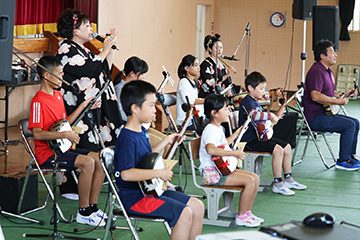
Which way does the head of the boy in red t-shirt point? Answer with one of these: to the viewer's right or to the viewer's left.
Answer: to the viewer's right

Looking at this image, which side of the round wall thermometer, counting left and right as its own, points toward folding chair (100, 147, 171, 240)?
front

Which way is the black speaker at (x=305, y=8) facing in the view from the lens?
facing the viewer and to the right of the viewer

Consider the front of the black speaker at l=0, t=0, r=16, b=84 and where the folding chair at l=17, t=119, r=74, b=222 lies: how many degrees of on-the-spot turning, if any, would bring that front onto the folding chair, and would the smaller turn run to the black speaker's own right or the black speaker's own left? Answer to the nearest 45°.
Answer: approximately 90° to the black speaker's own left

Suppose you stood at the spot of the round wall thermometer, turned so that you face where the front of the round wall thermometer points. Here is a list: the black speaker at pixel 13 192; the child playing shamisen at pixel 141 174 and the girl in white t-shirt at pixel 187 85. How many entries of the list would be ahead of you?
3

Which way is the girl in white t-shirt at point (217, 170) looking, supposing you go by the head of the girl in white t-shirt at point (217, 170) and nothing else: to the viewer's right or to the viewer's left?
to the viewer's right
